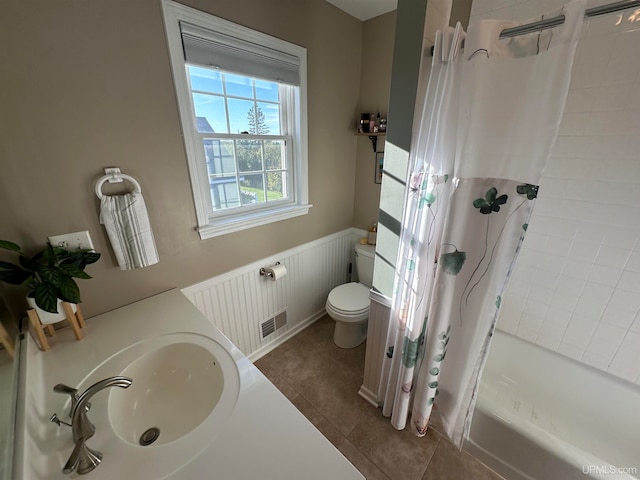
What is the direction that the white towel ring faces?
toward the camera

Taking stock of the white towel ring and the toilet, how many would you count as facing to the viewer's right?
0

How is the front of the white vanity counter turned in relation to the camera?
facing to the right of the viewer

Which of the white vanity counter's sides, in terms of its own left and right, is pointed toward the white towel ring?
left

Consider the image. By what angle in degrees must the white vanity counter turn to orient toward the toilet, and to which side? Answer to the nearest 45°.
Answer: approximately 45° to its left

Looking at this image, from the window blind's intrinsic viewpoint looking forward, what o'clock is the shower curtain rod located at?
The shower curtain rod is roughly at 12 o'clock from the window blind.

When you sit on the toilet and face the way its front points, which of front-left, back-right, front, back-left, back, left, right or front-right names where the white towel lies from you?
front

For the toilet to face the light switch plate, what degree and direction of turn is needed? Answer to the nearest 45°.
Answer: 0° — it already faces it

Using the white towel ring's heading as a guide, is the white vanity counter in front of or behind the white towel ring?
in front

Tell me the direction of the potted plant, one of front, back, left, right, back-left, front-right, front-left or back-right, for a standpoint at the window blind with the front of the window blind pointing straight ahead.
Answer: right

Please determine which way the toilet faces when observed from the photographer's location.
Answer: facing the viewer and to the left of the viewer

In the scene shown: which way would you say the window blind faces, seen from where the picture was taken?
facing the viewer and to the right of the viewer

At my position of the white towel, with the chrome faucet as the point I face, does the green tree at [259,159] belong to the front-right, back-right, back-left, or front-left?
back-left

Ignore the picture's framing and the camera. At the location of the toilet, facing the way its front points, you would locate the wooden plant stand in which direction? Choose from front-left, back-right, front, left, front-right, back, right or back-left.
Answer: front

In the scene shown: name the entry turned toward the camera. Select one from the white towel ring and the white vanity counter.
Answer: the white towel ring
